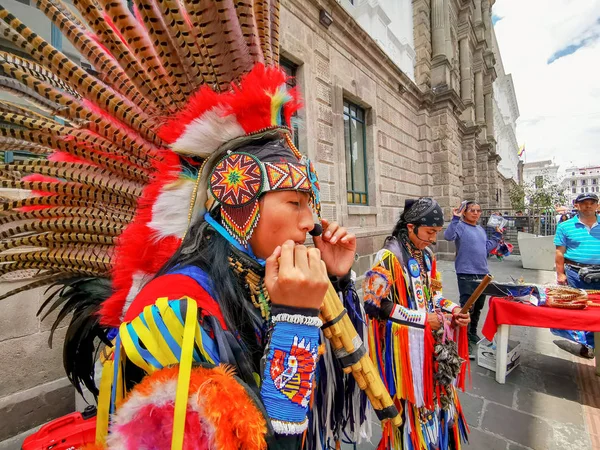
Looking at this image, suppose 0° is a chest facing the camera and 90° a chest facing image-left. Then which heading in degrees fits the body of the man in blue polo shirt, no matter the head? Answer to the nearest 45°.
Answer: approximately 0°

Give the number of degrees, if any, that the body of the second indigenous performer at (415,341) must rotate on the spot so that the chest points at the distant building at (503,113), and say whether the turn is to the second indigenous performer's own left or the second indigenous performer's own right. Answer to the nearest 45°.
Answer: approximately 135° to the second indigenous performer's own left

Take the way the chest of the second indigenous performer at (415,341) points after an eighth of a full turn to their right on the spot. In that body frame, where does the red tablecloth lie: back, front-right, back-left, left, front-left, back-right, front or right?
back-left

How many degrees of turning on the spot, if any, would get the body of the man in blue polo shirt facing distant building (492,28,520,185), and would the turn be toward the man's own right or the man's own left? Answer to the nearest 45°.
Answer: approximately 180°

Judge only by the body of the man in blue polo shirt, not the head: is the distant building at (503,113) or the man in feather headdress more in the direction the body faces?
the man in feather headdress

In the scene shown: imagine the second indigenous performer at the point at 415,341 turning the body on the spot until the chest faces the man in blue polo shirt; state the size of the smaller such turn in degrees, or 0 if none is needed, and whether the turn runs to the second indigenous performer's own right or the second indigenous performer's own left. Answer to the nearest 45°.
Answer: approximately 90° to the second indigenous performer's own left

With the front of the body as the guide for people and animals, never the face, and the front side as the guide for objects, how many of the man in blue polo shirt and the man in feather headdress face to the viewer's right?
1

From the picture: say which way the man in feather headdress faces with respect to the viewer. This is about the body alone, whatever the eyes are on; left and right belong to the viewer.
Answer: facing to the right of the viewer
